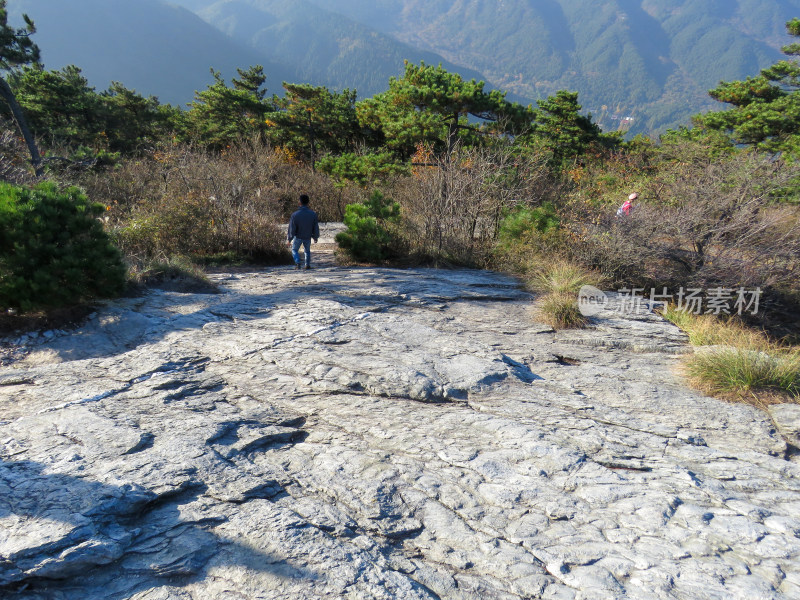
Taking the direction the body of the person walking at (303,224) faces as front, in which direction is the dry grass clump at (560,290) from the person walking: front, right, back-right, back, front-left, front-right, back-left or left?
back-right

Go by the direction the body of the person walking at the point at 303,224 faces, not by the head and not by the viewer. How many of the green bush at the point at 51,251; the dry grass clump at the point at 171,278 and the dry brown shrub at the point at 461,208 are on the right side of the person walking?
1

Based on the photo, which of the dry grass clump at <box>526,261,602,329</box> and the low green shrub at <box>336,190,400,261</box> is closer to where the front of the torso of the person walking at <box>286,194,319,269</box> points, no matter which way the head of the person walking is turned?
the low green shrub

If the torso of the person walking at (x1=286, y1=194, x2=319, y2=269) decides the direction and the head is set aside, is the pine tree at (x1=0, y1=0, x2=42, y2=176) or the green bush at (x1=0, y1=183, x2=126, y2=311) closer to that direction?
the pine tree

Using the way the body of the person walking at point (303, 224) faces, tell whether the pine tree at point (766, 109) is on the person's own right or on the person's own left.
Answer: on the person's own right

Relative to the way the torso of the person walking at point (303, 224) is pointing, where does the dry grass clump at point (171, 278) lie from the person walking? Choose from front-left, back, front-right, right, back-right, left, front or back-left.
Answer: back-left

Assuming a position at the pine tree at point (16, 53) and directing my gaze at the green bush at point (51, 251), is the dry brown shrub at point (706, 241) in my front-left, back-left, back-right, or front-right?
front-left

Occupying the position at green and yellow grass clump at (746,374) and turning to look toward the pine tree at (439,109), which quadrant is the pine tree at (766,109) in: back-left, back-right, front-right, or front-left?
front-right

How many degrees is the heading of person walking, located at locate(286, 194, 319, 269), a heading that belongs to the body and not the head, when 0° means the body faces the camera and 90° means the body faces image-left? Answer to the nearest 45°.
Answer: approximately 180°

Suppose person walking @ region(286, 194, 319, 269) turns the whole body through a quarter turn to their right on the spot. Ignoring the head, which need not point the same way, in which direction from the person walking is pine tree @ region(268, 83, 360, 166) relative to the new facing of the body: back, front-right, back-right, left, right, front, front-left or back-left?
left

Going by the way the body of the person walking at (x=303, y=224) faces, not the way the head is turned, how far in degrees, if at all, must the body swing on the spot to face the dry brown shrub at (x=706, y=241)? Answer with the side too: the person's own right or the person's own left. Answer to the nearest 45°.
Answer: approximately 90° to the person's own right

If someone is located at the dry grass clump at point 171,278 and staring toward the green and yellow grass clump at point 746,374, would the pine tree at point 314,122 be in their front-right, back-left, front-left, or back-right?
back-left

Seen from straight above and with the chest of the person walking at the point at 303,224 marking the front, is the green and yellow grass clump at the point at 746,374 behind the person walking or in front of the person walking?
behind
